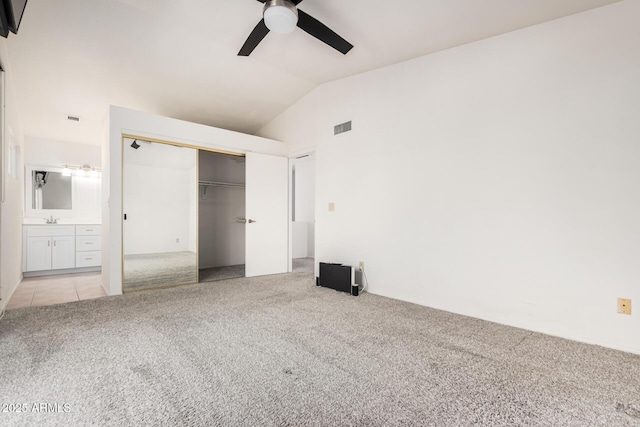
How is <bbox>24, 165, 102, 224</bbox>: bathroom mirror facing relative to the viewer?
toward the camera

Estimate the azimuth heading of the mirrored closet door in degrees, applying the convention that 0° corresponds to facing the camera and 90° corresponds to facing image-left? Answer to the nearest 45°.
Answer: approximately 315°

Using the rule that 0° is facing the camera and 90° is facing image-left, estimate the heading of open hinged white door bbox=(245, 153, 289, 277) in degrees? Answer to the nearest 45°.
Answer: approximately 315°

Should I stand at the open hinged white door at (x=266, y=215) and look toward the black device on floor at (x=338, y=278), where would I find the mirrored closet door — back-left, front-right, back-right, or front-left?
back-right

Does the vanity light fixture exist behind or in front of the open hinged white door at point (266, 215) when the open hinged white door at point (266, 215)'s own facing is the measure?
behind

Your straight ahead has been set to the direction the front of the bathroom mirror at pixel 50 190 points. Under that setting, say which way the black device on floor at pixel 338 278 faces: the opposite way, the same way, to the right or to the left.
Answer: to the right

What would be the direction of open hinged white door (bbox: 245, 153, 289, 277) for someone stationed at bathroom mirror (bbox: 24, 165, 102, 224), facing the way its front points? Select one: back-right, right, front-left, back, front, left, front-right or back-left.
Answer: front-left

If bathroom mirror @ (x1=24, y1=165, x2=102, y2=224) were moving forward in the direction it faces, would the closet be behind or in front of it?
in front

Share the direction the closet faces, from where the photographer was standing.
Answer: facing the viewer and to the right of the viewer
